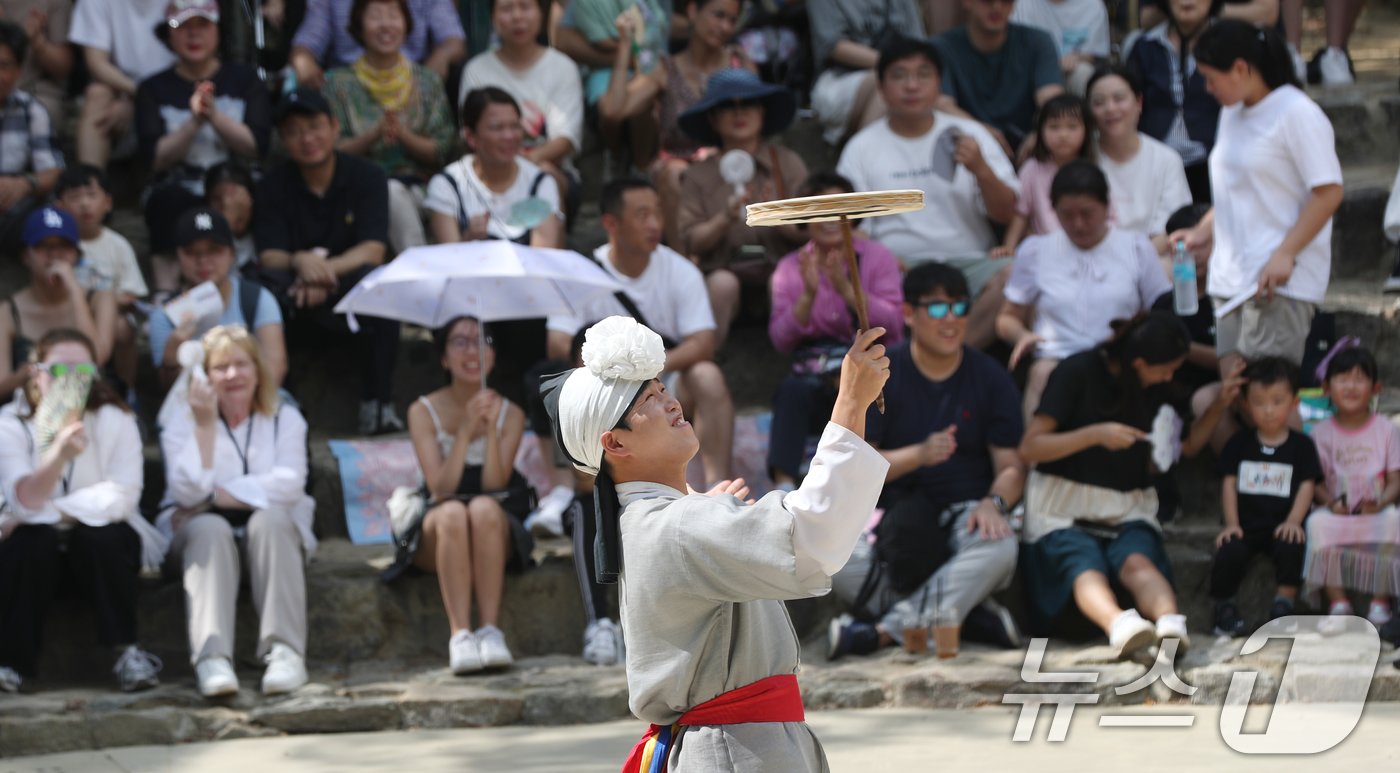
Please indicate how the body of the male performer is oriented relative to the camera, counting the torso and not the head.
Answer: to the viewer's right

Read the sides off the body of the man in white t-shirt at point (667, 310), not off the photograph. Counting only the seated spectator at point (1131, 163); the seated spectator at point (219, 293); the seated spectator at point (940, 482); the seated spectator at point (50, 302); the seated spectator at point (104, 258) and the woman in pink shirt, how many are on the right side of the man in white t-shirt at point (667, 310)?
3

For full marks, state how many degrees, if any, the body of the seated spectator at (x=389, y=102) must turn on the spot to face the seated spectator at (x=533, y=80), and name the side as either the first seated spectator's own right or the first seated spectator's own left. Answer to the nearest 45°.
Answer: approximately 90° to the first seated spectator's own left

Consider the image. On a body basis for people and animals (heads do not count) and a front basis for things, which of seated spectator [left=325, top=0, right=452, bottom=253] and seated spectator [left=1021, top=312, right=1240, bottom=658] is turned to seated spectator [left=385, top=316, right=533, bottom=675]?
seated spectator [left=325, top=0, right=452, bottom=253]

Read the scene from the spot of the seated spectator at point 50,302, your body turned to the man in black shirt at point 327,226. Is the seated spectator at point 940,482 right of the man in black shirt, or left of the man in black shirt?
right

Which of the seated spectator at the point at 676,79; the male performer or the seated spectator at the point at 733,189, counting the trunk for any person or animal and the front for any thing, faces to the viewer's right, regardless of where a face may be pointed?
the male performer

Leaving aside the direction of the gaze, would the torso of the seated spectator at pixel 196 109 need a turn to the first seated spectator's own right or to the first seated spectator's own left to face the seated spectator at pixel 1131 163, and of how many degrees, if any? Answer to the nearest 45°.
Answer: approximately 90° to the first seated spectator's own left

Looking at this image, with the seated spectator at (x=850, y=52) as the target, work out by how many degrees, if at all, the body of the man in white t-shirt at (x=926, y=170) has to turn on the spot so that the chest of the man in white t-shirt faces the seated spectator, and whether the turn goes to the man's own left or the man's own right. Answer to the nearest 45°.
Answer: approximately 180°

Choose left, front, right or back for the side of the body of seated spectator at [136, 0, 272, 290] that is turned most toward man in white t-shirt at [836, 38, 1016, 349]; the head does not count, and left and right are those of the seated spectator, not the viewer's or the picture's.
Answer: left

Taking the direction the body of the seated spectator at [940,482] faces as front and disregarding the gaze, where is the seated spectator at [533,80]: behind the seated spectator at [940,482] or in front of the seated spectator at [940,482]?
behind

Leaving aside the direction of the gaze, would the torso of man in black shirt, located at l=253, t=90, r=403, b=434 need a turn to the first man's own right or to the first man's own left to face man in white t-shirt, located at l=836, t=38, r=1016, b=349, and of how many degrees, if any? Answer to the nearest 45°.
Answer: approximately 90° to the first man's own left

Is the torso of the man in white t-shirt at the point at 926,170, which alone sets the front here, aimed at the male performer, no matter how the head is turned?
yes
